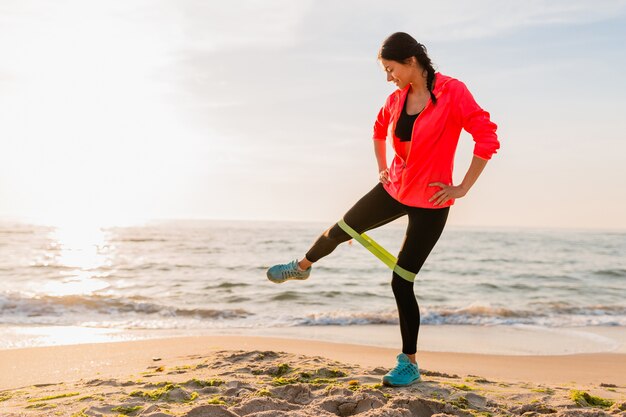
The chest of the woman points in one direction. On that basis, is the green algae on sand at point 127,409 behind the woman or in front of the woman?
in front

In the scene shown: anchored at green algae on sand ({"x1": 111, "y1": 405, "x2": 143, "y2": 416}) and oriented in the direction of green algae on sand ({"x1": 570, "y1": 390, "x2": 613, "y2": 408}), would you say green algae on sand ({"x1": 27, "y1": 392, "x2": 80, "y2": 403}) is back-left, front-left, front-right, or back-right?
back-left

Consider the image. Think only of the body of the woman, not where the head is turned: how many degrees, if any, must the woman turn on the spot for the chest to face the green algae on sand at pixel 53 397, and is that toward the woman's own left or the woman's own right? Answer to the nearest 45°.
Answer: approximately 45° to the woman's own right
